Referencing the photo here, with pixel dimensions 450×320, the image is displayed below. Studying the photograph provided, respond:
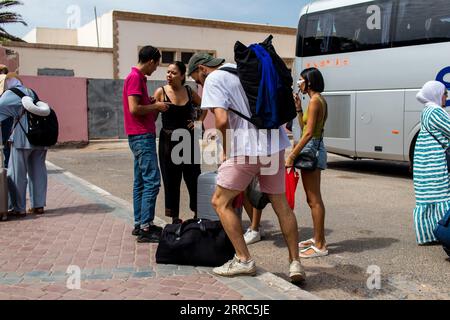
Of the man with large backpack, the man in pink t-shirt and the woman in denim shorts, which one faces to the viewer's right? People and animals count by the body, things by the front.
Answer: the man in pink t-shirt

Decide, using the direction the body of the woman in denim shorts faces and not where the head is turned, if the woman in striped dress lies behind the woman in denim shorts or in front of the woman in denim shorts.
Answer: behind

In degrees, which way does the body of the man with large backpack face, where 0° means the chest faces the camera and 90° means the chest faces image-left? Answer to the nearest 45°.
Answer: approximately 90°

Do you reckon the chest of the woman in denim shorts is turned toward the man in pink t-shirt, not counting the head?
yes

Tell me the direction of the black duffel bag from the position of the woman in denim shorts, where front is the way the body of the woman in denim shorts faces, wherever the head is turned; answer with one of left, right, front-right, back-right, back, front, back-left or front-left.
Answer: front-left

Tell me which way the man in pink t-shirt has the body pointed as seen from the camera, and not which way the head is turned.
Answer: to the viewer's right

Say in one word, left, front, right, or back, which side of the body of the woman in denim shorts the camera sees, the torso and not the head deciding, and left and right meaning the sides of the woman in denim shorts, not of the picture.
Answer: left
